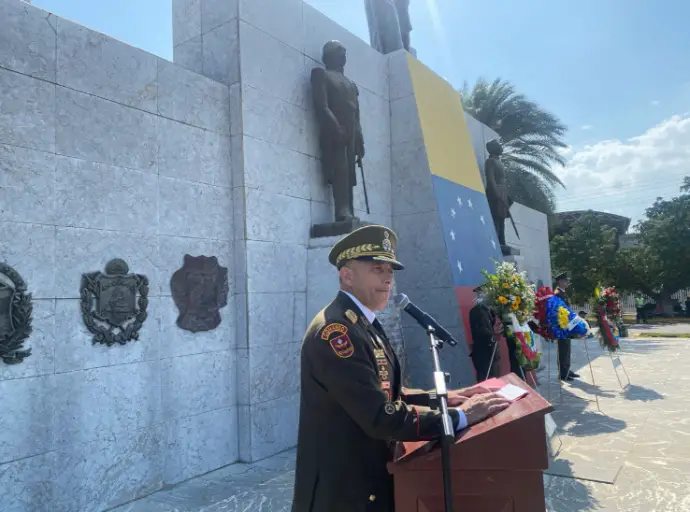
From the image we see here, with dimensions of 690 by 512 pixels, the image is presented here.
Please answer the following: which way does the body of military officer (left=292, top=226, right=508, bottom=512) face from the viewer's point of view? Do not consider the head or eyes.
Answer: to the viewer's right

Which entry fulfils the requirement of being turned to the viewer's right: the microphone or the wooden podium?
the wooden podium

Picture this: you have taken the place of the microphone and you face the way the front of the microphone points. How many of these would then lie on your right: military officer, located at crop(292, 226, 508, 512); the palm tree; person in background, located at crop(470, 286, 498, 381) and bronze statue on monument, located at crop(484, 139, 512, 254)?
3

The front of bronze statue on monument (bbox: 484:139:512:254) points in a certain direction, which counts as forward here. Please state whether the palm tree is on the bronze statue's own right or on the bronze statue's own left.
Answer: on the bronze statue's own left

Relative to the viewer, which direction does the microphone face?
to the viewer's left
